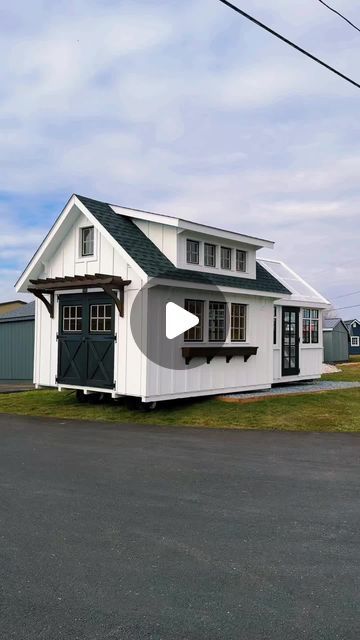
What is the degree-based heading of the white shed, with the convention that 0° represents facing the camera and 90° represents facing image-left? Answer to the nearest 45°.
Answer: approximately 45°

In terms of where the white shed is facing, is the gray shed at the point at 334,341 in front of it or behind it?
behind

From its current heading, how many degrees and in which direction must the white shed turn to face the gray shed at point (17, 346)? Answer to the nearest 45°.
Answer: approximately 90° to its right
